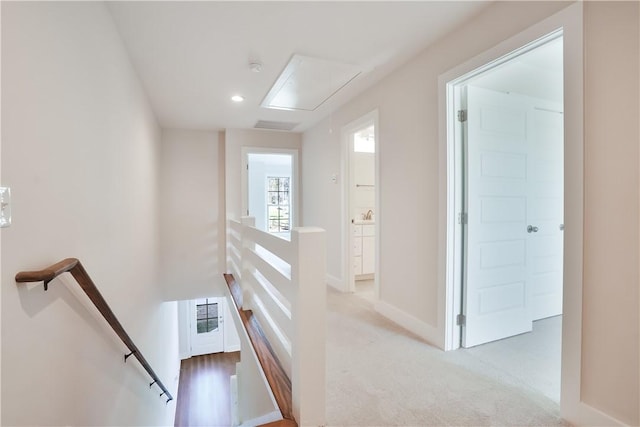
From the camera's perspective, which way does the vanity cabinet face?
toward the camera

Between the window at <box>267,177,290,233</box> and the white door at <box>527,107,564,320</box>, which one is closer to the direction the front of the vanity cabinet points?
the white door

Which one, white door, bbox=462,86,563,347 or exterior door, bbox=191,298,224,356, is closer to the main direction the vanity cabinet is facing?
the white door

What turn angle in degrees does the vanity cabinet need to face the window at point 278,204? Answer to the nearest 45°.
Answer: approximately 135° to its right

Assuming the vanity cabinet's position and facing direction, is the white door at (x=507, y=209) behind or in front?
in front

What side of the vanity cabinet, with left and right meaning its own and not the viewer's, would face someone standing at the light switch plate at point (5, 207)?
front

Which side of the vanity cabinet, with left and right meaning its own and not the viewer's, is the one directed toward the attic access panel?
front

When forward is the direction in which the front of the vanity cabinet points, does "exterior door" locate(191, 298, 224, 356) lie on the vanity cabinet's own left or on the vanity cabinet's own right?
on the vanity cabinet's own right
